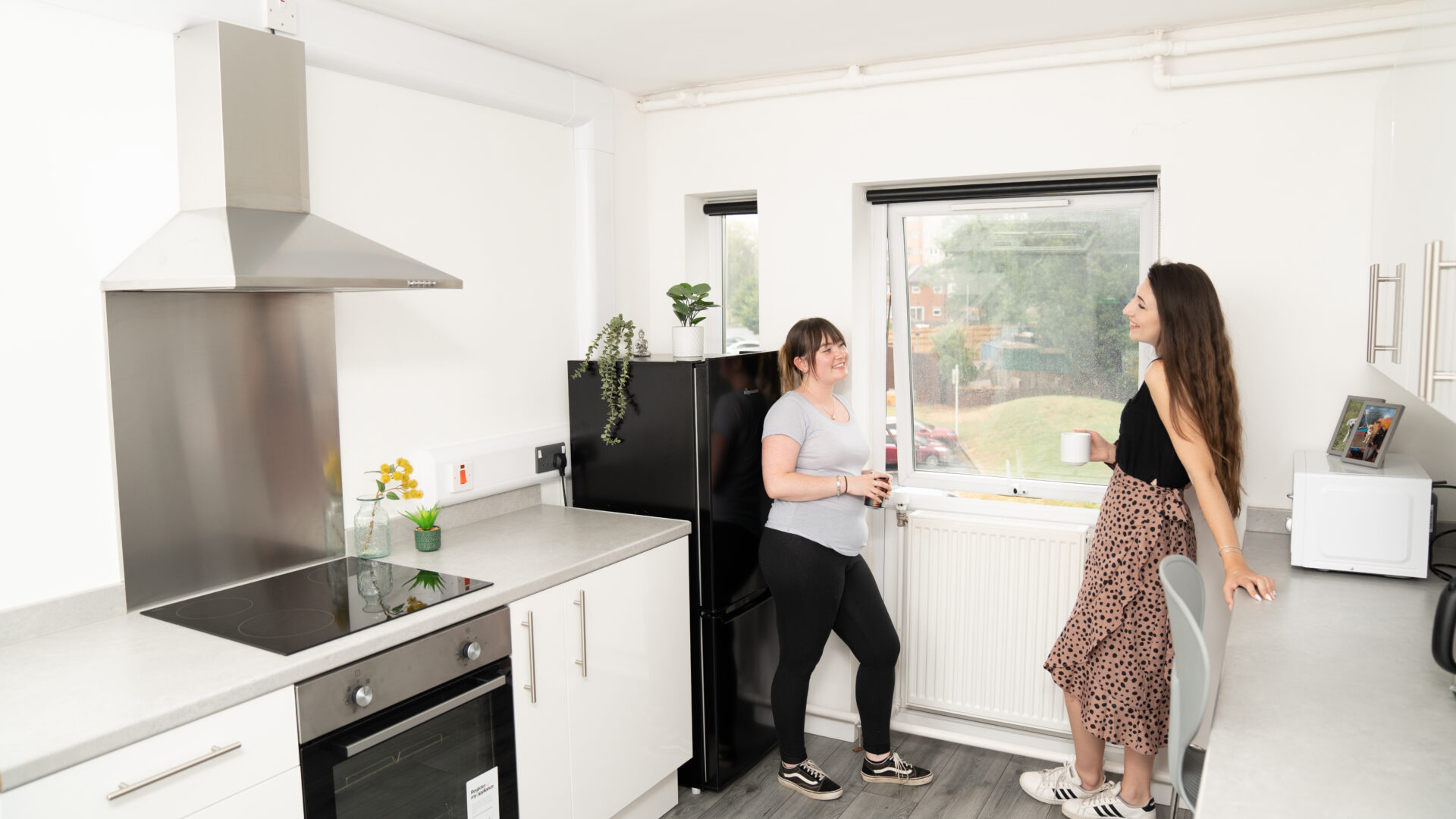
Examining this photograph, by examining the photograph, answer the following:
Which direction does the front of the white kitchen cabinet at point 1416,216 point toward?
to the viewer's left

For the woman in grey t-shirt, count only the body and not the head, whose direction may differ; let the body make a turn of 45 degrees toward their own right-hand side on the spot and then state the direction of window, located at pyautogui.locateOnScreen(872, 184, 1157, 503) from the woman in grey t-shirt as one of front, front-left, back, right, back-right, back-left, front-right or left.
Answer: back-left

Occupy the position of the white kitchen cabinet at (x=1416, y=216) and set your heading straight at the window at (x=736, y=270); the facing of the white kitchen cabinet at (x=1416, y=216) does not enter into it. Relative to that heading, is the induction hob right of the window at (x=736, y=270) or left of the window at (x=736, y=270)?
left

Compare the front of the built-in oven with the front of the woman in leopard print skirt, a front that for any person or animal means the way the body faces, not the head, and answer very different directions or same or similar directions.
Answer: very different directions

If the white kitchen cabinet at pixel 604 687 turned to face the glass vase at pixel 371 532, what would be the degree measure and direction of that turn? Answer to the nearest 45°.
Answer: approximately 135° to its right

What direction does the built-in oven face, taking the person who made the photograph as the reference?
facing the viewer and to the right of the viewer

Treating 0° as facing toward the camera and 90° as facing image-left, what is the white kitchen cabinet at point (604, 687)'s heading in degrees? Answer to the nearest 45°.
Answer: approximately 315°

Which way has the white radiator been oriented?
toward the camera

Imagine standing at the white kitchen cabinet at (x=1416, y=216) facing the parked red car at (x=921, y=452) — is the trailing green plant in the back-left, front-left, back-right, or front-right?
front-left

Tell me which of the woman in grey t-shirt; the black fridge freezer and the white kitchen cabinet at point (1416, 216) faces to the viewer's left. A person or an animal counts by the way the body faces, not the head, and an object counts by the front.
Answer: the white kitchen cabinet

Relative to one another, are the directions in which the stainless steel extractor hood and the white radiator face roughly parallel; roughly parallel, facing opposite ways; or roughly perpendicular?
roughly perpendicular

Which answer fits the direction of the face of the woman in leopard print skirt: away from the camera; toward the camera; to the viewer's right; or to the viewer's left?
to the viewer's left

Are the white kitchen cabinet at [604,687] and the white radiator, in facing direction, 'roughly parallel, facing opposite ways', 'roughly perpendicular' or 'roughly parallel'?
roughly perpendicular

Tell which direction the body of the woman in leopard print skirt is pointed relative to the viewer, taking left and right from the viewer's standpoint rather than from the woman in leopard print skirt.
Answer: facing to the left of the viewer

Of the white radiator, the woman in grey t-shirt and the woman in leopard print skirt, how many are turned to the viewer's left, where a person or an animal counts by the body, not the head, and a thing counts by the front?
1

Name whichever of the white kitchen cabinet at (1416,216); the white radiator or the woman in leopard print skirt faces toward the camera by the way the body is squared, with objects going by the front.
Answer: the white radiator
